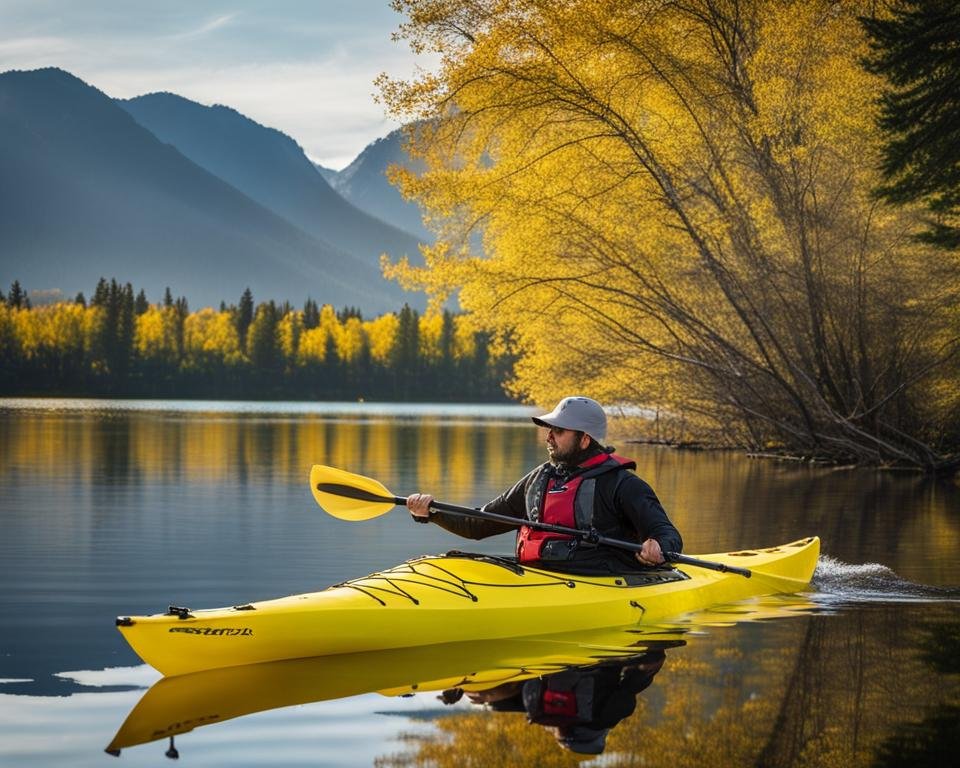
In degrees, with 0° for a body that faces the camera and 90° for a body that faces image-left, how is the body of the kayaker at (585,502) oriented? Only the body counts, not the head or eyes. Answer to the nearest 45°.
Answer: approximately 45°

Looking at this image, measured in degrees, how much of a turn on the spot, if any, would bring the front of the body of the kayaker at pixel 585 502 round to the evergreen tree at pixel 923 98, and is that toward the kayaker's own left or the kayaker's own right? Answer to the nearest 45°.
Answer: approximately 180°

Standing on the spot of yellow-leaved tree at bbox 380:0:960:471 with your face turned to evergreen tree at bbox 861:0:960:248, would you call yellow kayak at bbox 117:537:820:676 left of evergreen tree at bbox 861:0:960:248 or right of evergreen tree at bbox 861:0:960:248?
right

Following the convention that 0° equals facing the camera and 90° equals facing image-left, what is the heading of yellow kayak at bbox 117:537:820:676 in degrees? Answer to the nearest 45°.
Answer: approximately 45°

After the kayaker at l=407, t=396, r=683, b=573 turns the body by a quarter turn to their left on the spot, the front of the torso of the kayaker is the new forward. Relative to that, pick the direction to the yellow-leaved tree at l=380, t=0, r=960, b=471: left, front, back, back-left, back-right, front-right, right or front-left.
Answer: back-left

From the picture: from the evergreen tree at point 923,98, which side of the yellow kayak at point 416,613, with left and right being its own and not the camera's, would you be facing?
back
